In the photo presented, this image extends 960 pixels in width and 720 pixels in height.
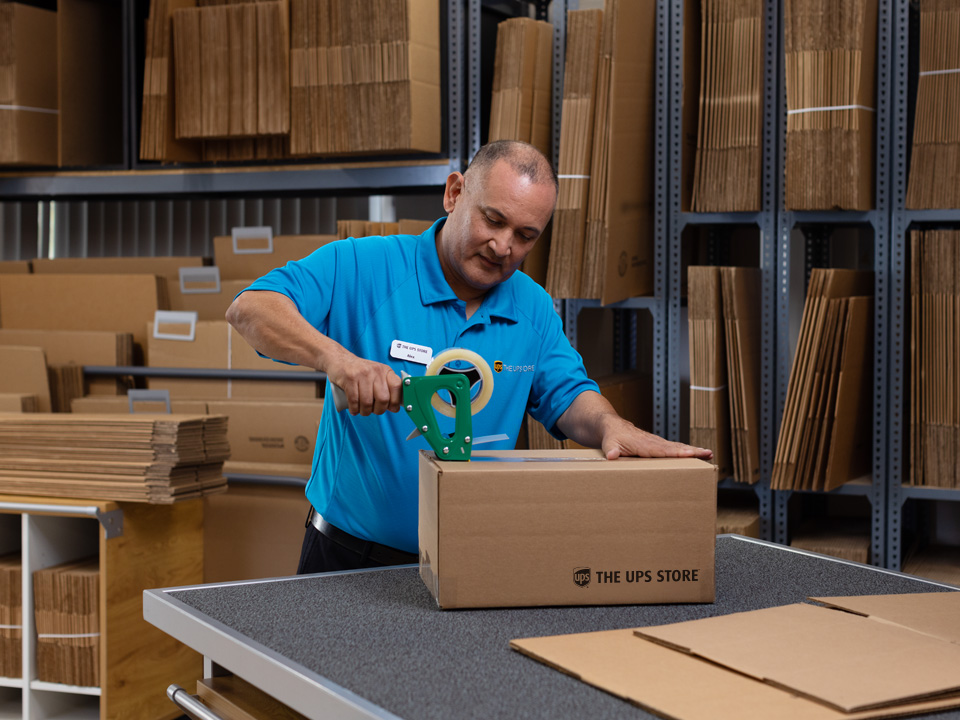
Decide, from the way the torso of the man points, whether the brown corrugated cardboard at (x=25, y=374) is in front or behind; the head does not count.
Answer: behind

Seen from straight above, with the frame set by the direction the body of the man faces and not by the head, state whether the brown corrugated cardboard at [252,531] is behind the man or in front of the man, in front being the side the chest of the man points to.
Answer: behind

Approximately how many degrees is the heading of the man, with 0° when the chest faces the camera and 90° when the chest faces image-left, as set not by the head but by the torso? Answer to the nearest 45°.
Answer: approximately 315°

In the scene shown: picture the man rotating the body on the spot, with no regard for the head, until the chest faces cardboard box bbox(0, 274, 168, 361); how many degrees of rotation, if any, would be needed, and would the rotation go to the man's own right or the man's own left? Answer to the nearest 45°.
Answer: approximately 180°

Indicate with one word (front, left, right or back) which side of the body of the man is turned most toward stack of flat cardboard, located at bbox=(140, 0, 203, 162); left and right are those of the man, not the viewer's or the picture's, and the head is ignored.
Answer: back

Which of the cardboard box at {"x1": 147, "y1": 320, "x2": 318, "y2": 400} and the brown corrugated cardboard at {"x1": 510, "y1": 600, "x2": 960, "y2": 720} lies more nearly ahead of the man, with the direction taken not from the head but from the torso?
the brown corrugated cardboard

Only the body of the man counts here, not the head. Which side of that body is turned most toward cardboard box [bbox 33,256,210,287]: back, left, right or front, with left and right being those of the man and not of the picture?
back
